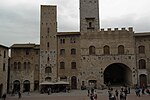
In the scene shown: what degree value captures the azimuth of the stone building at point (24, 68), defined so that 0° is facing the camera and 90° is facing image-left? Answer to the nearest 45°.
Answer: approximately 0°

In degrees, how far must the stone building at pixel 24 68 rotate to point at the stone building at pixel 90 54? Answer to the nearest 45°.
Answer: approximately 90° to its left

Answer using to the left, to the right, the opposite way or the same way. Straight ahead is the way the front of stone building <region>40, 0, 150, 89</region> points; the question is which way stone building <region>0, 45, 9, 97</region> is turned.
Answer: to the left

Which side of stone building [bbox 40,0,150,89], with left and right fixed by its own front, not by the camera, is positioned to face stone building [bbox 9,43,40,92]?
right

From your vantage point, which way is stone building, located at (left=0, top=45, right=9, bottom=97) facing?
to the viewer's right

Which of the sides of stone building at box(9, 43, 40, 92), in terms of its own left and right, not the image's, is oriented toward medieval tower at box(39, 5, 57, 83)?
left

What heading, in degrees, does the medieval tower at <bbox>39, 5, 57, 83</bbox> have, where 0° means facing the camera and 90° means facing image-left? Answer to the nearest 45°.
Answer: approximately 0°

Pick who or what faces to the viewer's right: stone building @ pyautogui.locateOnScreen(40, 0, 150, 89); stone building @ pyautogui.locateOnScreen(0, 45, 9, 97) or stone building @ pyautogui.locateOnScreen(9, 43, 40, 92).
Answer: stone building @ pyautogui.locateOnScreen(0, 45, 9, 97)

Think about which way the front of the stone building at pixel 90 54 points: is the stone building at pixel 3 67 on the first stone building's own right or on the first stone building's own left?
on the first stone building's own right

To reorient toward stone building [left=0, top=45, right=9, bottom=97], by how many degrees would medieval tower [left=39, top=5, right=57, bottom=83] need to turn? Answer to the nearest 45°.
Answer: approximately 45° to its right

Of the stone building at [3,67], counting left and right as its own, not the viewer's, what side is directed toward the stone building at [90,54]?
front
